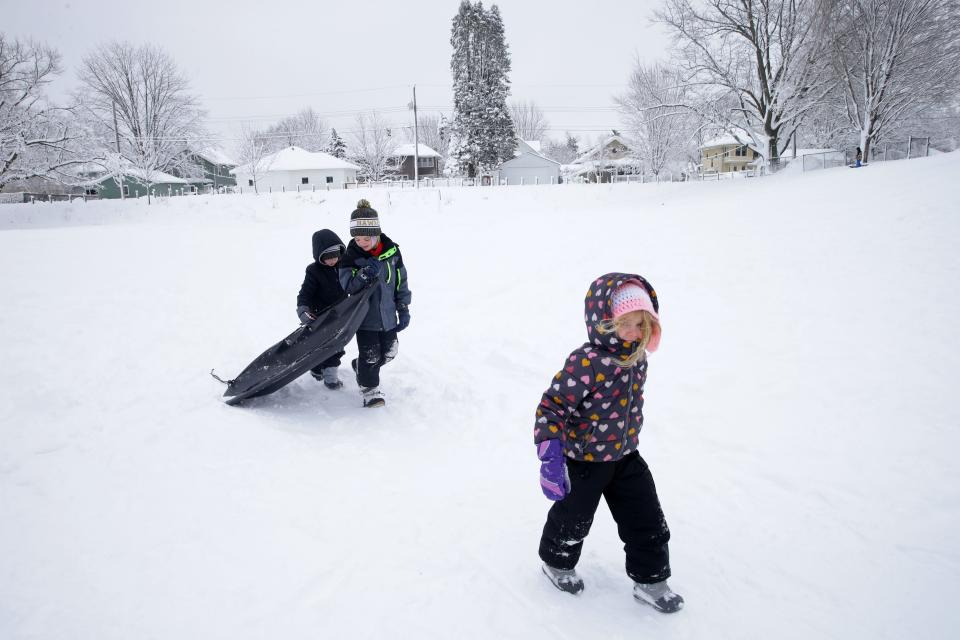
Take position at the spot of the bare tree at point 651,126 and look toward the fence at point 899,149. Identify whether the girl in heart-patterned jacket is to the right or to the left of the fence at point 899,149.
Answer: right

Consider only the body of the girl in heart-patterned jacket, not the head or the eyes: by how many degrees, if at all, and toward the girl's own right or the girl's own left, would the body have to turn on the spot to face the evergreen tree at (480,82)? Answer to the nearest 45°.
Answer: approximately 135° to the girl's own left

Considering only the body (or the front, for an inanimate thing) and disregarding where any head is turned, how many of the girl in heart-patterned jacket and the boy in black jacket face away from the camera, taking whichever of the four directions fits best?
0

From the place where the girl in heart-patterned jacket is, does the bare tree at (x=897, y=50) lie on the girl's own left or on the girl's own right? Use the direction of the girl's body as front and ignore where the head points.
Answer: on the girl's own left

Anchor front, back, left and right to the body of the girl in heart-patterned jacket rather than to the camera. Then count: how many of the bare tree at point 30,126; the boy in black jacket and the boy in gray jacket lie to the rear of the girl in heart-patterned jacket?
3

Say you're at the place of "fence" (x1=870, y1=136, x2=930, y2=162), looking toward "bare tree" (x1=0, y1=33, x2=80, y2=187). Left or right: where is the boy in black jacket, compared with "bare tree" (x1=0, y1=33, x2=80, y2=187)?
left

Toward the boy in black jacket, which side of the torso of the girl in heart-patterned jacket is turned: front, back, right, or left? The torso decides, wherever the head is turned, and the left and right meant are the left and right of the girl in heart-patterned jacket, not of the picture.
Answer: back

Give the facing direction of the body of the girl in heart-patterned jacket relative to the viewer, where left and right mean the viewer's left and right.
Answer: facing the viewer and to the right of the viewer

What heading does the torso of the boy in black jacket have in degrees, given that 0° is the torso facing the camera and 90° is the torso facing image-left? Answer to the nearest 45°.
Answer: approximately 315°

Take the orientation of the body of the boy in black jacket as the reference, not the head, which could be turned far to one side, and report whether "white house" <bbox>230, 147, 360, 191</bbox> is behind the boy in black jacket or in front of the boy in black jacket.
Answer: behind

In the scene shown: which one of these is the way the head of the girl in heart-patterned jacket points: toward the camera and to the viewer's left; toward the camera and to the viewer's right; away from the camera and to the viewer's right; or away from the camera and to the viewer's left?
toward the camera and to the viewer's right

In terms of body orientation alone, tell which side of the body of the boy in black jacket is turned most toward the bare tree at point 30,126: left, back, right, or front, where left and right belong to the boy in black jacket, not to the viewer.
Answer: back

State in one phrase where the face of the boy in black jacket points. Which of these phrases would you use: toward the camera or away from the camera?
toward the camera

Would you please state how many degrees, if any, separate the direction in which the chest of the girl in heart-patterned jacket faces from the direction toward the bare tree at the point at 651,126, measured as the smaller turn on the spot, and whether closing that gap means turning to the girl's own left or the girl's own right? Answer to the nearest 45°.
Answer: approximately 135° to the girl's own left
